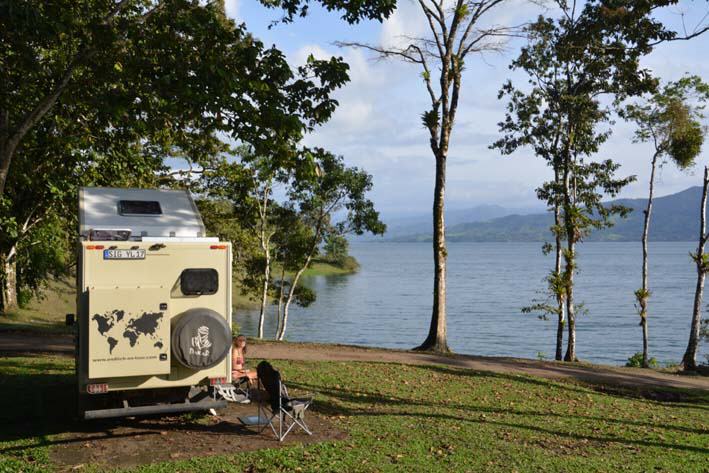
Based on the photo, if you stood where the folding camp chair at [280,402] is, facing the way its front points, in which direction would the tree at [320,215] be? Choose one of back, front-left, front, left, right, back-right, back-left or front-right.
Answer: front-left

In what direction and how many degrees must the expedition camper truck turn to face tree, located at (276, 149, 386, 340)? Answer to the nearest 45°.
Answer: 0° — it already faces it

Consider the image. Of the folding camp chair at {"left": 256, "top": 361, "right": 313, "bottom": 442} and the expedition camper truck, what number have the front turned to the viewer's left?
0

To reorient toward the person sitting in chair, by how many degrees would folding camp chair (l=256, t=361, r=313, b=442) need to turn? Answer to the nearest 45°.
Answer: approximately 45° to its left

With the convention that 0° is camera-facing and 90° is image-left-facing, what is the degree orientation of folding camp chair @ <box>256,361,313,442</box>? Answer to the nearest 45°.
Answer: approximately 225°

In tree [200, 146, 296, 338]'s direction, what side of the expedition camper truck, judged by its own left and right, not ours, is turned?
front

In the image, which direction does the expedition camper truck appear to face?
away from the camera

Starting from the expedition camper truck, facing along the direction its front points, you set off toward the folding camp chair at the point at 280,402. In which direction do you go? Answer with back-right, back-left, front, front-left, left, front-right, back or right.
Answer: right

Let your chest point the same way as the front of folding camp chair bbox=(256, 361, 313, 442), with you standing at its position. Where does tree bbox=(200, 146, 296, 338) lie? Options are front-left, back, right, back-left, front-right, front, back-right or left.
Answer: front-left

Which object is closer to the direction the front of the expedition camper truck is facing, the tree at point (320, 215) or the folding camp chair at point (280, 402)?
the tree
